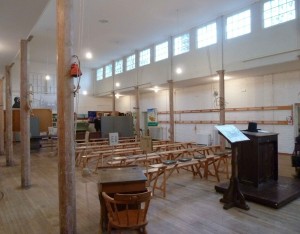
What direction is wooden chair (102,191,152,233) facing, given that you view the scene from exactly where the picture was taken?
facing away from the viewer

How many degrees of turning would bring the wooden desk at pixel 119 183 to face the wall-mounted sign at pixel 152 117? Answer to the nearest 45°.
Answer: approximately 180°

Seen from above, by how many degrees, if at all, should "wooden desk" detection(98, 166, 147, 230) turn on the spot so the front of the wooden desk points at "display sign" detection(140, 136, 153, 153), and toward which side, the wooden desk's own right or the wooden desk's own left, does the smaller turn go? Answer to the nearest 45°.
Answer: approximately 180°

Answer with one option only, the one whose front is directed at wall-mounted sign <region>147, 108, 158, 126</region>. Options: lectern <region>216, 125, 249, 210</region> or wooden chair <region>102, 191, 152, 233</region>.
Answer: the wooden chair

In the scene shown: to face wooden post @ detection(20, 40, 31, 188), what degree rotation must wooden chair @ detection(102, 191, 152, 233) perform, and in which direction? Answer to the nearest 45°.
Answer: approximately 45° to its left

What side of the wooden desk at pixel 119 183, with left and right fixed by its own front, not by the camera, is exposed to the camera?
front

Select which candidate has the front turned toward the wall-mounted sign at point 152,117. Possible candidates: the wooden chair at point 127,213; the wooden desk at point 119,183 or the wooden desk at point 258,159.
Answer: the wooden chair

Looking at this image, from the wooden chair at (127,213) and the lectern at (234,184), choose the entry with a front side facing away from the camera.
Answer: the wooden chair

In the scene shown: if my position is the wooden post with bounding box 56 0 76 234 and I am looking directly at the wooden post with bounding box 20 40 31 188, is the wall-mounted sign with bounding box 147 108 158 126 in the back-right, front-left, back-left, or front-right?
front-right

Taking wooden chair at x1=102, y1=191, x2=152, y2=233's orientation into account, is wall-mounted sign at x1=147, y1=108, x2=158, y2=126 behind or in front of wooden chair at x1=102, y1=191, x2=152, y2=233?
in front

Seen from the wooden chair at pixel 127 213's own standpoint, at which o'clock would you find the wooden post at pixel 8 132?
The wooden post is roughly at 11 o'clock from the wooden chair.

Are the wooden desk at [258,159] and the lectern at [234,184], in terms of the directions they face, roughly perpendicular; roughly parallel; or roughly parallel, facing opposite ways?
roughly parallel

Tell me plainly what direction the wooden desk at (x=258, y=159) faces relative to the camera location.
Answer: facing the viewer and to the right of the viewer
